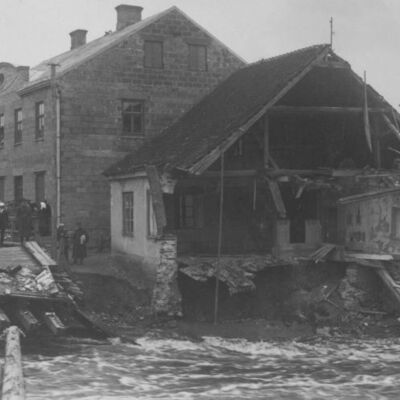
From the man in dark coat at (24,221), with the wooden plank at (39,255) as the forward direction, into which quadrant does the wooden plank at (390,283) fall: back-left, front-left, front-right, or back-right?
front-left

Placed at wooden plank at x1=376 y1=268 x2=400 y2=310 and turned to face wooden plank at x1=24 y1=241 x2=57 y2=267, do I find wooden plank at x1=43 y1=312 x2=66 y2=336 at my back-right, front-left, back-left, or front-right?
front-left

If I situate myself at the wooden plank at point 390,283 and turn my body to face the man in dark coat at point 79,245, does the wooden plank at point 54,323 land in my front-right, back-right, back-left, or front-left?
front-left
